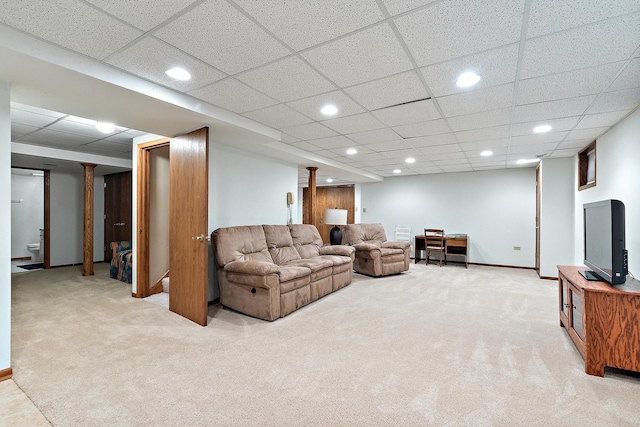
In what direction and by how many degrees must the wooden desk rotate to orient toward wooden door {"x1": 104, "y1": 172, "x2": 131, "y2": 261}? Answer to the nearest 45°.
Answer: approximately 90° to its right

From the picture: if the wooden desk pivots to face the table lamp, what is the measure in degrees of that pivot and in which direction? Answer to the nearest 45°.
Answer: approximately 45° to its right

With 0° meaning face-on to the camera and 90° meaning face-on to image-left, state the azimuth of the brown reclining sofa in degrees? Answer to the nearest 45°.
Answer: approximately 315°

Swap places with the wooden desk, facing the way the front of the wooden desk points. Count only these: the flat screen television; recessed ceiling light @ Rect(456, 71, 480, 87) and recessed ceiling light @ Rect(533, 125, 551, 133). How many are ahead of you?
3

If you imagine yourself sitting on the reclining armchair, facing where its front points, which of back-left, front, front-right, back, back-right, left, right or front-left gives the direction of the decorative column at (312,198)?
back-right

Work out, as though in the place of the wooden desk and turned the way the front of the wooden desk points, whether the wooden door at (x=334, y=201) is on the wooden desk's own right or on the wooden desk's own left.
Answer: on the wooden desk's own right

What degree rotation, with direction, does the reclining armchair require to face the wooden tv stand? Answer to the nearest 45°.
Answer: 0° — it already faces it

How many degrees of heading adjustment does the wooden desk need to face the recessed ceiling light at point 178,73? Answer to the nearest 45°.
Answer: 0° — it already faces it

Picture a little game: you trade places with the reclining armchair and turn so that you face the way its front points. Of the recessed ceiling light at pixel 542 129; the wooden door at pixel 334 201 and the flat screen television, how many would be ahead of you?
2

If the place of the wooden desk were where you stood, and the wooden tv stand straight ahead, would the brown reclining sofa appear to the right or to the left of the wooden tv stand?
right

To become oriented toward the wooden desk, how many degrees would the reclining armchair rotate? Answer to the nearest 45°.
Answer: approximately 90° to its left
